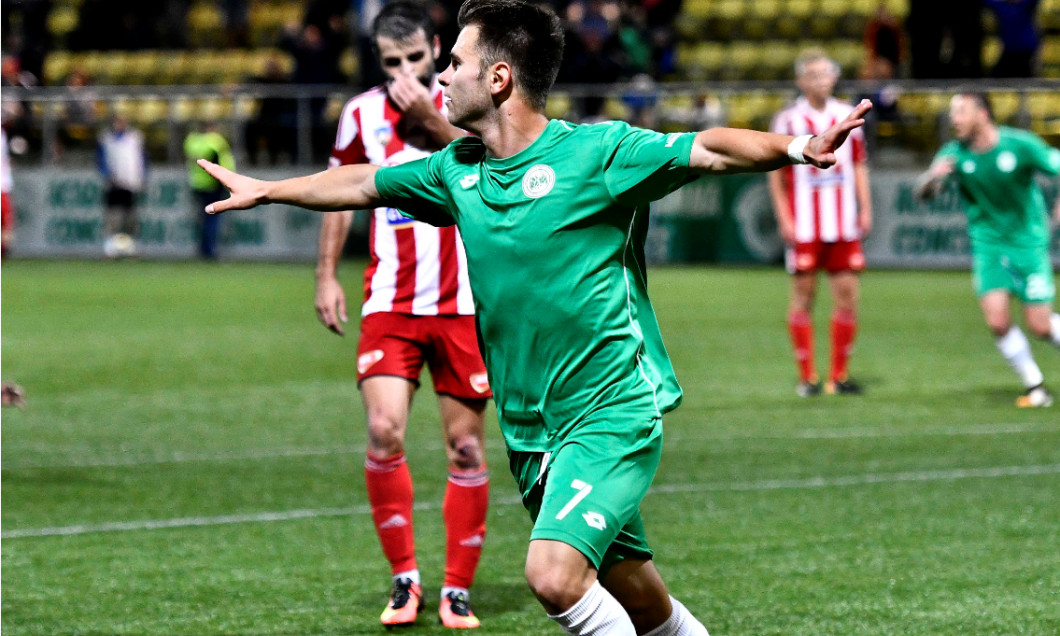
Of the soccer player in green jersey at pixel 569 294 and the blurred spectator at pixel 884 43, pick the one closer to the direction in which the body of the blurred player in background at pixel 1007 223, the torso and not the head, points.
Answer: the soccer player in green jersey

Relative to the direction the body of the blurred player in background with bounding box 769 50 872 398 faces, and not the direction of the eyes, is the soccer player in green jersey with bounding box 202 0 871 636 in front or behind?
in front

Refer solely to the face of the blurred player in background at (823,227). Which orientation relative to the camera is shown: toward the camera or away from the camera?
toward the camera

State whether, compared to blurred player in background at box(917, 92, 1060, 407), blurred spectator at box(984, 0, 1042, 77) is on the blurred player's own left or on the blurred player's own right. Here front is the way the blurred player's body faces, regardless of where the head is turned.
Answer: on the blurred player's own right

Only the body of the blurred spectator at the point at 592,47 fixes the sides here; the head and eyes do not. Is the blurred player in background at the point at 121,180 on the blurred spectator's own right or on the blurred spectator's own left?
on the blurred spectator's own right

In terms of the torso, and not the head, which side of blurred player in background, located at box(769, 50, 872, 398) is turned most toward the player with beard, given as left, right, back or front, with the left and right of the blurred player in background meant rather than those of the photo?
front

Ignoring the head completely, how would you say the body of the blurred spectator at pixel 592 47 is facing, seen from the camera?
toward the camera

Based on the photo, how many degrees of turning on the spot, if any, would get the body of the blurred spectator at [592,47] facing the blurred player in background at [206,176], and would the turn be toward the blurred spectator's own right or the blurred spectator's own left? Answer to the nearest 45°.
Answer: approximately 90° to the blurred spectator's own right

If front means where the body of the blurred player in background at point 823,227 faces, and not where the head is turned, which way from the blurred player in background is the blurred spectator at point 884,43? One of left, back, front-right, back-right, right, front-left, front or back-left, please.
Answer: back

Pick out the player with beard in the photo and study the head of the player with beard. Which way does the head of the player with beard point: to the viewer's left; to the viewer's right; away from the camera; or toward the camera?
toward the camera

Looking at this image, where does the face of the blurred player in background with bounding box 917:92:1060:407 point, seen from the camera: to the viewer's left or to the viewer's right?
to the viewer's left

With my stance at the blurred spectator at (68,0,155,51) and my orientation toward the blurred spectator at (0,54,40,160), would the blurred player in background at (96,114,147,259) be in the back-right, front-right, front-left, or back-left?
front-left

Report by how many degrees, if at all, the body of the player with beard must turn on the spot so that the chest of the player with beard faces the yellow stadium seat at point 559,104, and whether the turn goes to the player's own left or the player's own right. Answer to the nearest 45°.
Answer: approximately 180°

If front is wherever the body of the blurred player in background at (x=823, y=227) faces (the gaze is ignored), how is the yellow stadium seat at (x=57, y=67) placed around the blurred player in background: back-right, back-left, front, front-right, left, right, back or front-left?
back-right

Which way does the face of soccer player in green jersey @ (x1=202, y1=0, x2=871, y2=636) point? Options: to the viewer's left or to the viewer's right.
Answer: to the viewer's left

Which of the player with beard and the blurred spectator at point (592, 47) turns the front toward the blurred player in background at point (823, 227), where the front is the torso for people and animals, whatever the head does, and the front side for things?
the blurred spectator

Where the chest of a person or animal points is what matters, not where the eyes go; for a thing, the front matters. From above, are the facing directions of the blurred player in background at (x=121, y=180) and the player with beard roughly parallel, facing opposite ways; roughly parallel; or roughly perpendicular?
roughly parallel
